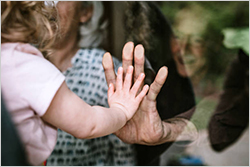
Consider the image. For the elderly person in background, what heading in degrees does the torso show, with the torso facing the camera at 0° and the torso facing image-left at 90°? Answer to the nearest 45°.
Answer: approximately 45°
